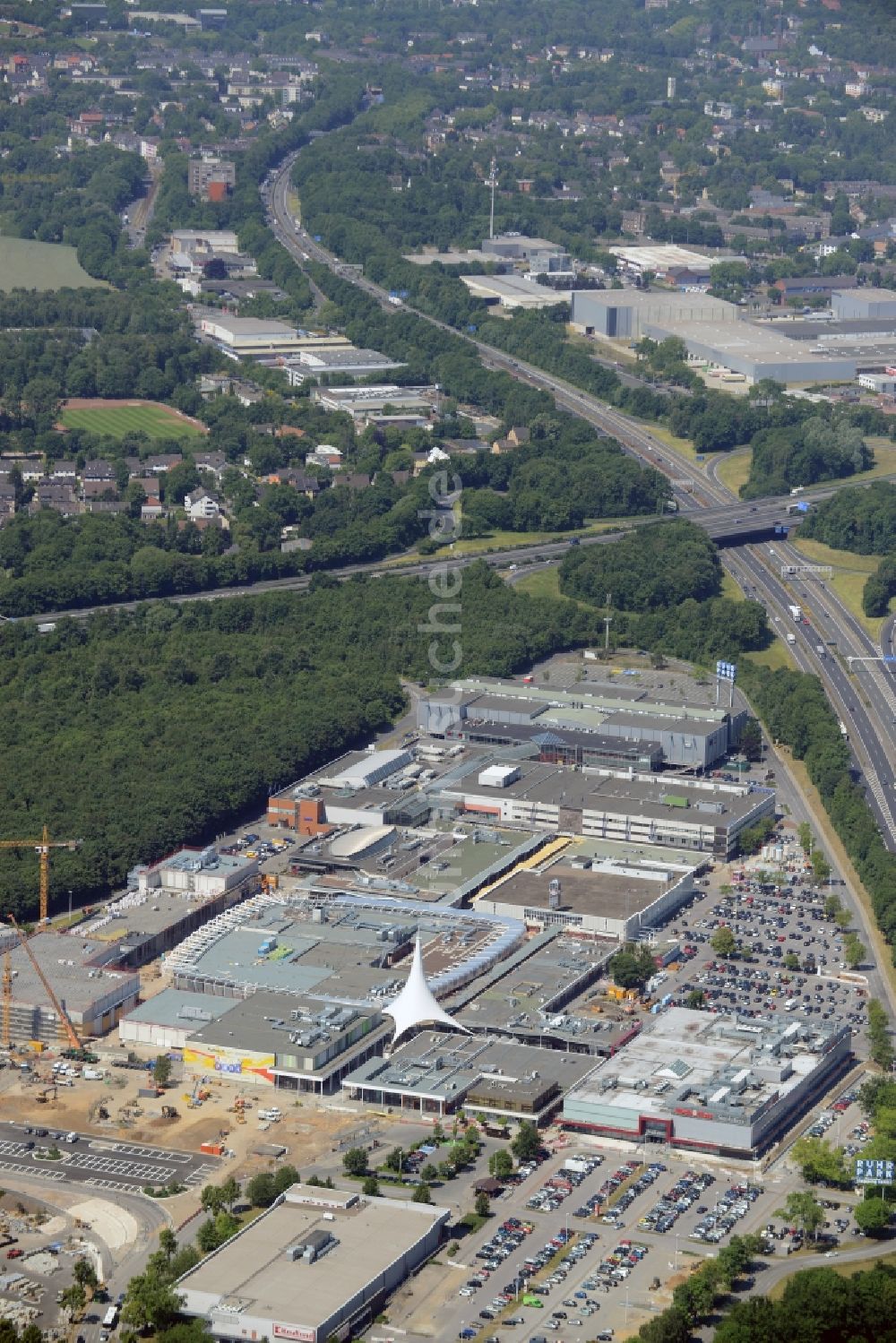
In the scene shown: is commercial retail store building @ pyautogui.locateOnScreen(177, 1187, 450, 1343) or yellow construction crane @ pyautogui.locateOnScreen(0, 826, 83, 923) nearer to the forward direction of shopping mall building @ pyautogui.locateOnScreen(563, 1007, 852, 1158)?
the commercial retail store building

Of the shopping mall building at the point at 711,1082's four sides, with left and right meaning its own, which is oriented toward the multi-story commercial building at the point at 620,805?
back

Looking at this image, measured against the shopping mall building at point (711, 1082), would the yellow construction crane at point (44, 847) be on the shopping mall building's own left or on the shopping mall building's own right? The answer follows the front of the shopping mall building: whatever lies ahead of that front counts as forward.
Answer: on the shopping mall building's own right

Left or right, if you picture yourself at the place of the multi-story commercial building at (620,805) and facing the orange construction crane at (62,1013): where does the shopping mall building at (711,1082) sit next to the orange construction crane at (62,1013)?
left

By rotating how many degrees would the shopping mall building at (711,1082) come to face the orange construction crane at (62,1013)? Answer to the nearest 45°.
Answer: approximately 90° to its right

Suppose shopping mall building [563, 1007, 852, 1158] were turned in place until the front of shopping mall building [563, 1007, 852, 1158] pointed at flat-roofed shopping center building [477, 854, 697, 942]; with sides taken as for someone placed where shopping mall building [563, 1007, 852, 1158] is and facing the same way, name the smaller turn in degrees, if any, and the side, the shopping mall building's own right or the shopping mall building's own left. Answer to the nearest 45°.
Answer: approximately 180°

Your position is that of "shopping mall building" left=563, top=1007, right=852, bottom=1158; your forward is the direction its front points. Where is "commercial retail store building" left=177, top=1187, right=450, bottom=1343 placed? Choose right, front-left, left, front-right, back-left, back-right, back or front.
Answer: front-right

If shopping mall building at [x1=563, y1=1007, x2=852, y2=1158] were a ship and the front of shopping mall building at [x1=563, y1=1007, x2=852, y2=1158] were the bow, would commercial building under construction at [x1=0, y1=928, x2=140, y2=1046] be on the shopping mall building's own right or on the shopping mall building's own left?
on the shopping mall building's own right

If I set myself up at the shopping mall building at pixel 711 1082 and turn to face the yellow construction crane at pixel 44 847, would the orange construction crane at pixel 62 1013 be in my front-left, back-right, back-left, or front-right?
front-left

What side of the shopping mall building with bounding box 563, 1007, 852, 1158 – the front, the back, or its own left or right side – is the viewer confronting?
front

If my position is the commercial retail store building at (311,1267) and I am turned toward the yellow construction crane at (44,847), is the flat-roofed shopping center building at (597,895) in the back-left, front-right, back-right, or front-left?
front-right

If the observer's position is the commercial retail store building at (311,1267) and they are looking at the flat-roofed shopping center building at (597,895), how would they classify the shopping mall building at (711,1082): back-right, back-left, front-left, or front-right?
front-right
